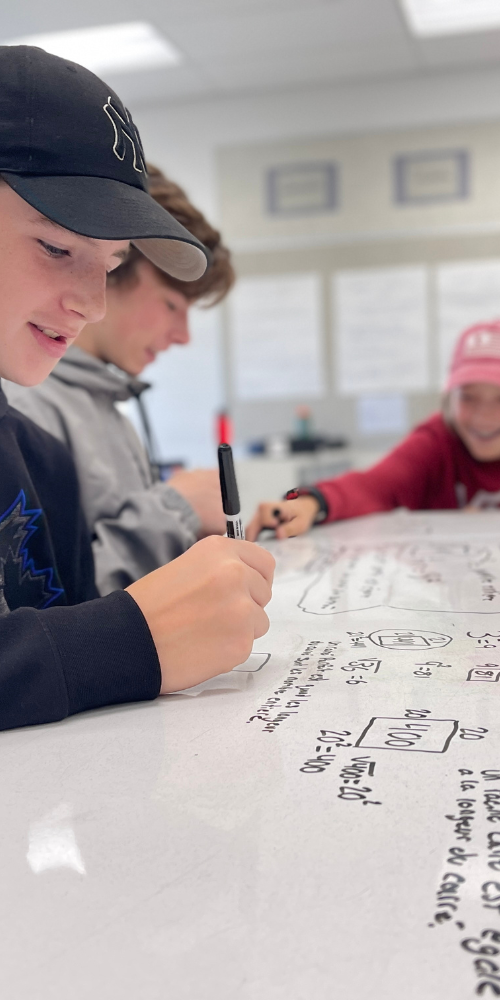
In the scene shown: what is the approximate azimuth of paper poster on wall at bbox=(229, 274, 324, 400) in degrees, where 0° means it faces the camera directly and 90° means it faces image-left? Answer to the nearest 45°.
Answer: approximately 0°

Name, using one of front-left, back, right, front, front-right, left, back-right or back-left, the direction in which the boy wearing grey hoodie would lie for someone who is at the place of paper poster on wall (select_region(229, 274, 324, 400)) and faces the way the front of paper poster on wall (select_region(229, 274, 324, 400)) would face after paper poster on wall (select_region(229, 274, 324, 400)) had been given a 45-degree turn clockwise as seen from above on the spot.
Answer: front-left

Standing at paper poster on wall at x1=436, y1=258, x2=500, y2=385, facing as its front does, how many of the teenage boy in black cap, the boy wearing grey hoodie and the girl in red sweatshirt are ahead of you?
3

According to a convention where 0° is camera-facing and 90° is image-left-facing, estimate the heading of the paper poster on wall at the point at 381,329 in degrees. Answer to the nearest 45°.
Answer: approximately 0°

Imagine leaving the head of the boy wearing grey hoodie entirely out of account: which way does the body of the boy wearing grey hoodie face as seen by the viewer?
to the viewer's right

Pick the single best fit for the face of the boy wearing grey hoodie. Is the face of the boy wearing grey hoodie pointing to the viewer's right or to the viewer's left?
to the viewer's right

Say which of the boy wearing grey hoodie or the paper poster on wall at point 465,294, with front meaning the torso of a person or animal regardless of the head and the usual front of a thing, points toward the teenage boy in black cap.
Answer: the paper poster on wall

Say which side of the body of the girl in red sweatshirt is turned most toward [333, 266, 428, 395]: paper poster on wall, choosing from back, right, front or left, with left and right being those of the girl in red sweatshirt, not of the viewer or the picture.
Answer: back
